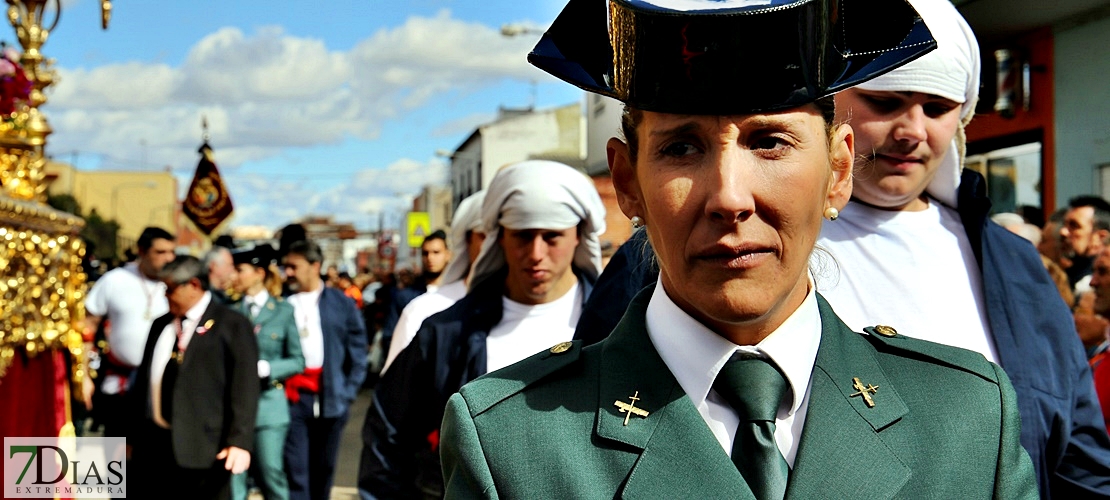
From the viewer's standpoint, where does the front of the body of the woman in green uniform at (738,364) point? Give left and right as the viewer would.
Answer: facing the viewer

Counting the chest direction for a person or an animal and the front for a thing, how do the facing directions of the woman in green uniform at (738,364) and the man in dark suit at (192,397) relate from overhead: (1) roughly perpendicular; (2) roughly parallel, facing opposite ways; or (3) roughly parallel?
roughly parallel

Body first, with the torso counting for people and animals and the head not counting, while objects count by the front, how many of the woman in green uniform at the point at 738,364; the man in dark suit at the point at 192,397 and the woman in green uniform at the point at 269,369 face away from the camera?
0

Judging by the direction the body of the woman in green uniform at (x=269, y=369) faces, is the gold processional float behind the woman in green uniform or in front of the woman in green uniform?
in front

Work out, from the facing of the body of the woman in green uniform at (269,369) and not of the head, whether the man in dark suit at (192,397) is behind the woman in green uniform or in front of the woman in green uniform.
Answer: in front

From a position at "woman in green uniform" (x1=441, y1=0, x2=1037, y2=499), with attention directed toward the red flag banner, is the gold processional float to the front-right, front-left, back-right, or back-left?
front-left

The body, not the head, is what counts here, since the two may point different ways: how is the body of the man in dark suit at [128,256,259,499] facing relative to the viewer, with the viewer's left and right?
facing the viewer and to the left of the viewer

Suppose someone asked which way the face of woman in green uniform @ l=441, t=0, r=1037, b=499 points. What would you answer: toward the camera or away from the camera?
toward the camera

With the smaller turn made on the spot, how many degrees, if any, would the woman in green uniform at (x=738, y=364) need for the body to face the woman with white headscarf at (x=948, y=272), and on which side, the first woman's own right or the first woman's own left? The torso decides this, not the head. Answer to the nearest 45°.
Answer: approximately 135° to the first woman's own left

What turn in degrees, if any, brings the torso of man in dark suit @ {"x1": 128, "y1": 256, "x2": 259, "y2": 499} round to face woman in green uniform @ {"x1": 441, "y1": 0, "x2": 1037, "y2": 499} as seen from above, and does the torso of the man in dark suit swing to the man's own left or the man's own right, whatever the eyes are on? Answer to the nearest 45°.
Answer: approximately 45° to the man's own left

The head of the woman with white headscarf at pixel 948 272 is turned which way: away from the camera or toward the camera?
toward the camera

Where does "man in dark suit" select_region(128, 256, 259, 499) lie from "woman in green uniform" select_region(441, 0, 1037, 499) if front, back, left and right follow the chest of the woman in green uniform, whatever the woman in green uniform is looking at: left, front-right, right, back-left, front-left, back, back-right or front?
back-right
